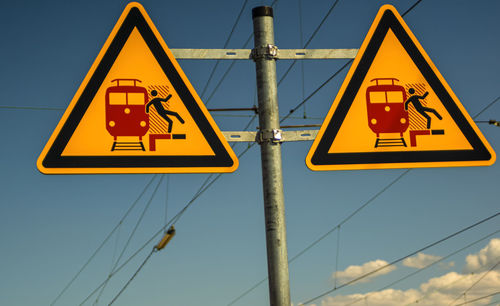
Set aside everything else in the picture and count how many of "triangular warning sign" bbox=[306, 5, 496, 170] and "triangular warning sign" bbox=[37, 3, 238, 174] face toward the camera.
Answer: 2

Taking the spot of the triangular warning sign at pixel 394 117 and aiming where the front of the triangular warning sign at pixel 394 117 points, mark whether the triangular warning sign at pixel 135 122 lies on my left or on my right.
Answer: on my right

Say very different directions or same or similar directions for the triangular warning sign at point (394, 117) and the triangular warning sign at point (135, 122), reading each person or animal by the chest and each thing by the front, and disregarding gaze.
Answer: same or similar directions

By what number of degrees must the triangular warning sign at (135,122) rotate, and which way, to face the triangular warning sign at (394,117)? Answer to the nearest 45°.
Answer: approximately 90° to its left

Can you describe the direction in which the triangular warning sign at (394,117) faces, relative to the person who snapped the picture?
facing the viewer

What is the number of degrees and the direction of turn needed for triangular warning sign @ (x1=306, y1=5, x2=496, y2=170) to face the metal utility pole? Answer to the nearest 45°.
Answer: approximately 45° to its right

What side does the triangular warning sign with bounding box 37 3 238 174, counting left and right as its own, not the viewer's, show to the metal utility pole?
left
